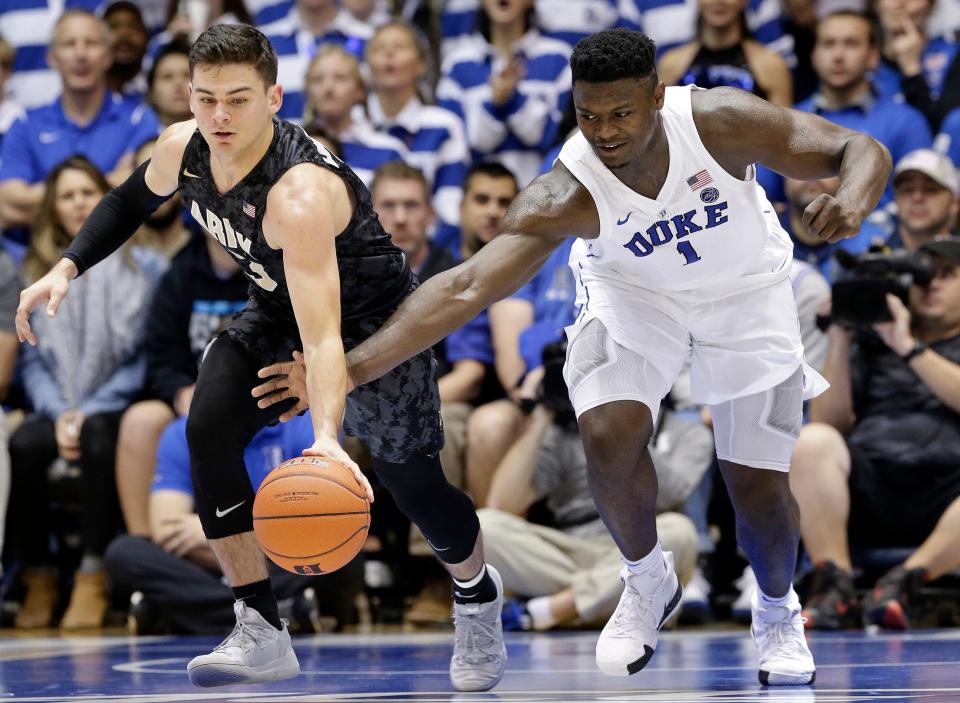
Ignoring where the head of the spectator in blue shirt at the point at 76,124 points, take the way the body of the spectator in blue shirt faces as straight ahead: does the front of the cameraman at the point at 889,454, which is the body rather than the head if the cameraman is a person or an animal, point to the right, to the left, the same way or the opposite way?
to the right

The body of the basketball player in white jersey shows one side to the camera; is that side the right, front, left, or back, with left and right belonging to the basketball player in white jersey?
front

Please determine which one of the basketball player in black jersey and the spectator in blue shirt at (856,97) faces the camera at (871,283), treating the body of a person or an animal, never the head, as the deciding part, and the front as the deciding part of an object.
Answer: the spectator in blue shirt

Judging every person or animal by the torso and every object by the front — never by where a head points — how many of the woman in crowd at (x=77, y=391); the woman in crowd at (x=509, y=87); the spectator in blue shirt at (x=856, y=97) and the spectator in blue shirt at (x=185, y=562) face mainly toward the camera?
4

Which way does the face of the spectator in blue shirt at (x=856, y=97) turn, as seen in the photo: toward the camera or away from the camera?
toward the camera

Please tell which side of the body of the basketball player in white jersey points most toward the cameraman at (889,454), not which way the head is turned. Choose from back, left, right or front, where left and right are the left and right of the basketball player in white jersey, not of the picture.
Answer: back

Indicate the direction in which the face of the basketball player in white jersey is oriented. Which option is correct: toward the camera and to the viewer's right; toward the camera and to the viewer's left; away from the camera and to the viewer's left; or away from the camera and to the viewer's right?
toward the camera and to the viewer's left

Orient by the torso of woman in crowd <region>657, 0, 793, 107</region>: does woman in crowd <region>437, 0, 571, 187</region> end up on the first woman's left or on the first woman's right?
on the first woman's right

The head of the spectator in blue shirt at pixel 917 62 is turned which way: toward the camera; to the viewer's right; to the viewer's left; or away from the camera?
toward the camera

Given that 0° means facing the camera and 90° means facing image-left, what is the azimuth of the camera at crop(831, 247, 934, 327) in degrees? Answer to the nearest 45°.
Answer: approximately 45°
